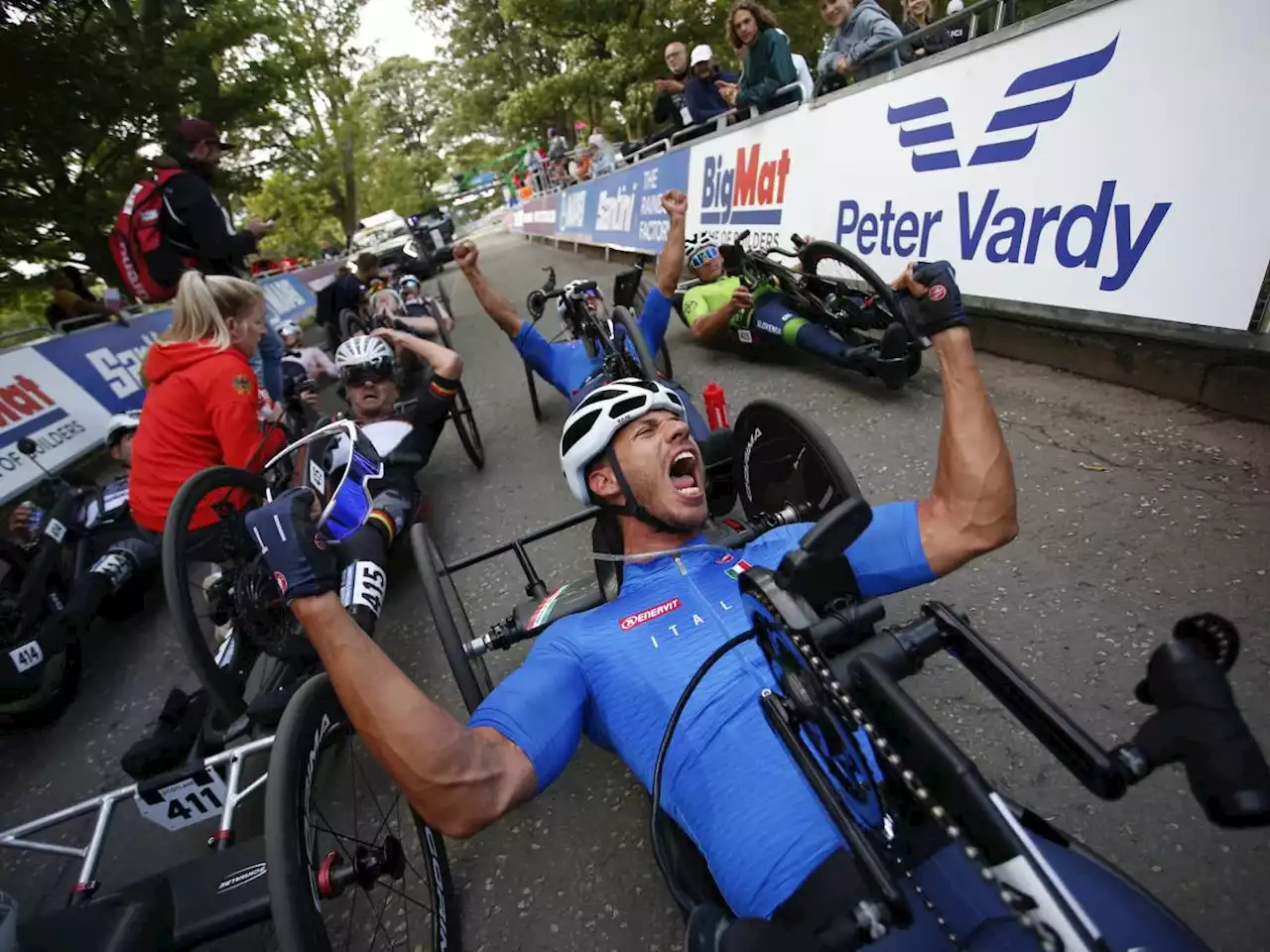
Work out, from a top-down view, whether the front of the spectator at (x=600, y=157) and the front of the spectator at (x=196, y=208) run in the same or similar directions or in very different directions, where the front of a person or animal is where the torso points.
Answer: very different directions

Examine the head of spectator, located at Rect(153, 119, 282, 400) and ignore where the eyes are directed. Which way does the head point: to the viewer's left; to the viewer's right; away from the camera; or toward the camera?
to the viewer's right

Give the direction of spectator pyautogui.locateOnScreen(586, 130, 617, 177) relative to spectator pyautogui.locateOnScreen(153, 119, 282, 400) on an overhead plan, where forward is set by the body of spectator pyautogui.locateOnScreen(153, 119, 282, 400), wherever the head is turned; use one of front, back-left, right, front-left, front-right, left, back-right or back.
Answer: front-left

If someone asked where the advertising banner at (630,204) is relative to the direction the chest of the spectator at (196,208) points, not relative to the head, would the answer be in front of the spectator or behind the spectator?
in front

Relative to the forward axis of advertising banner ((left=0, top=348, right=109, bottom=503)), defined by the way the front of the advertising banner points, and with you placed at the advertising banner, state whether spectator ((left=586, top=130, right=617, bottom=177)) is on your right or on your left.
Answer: on your left
